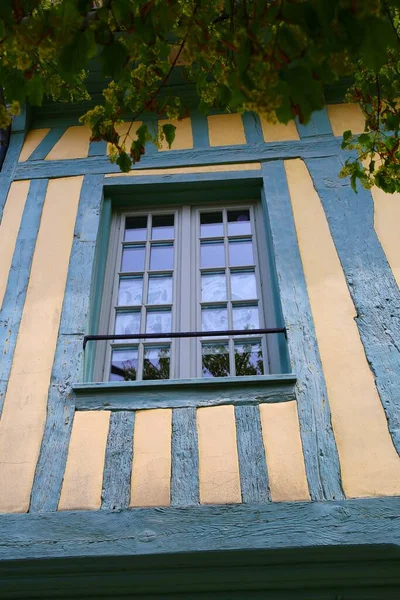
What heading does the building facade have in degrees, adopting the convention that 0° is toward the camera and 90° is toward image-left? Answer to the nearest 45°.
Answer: approximately 0°
